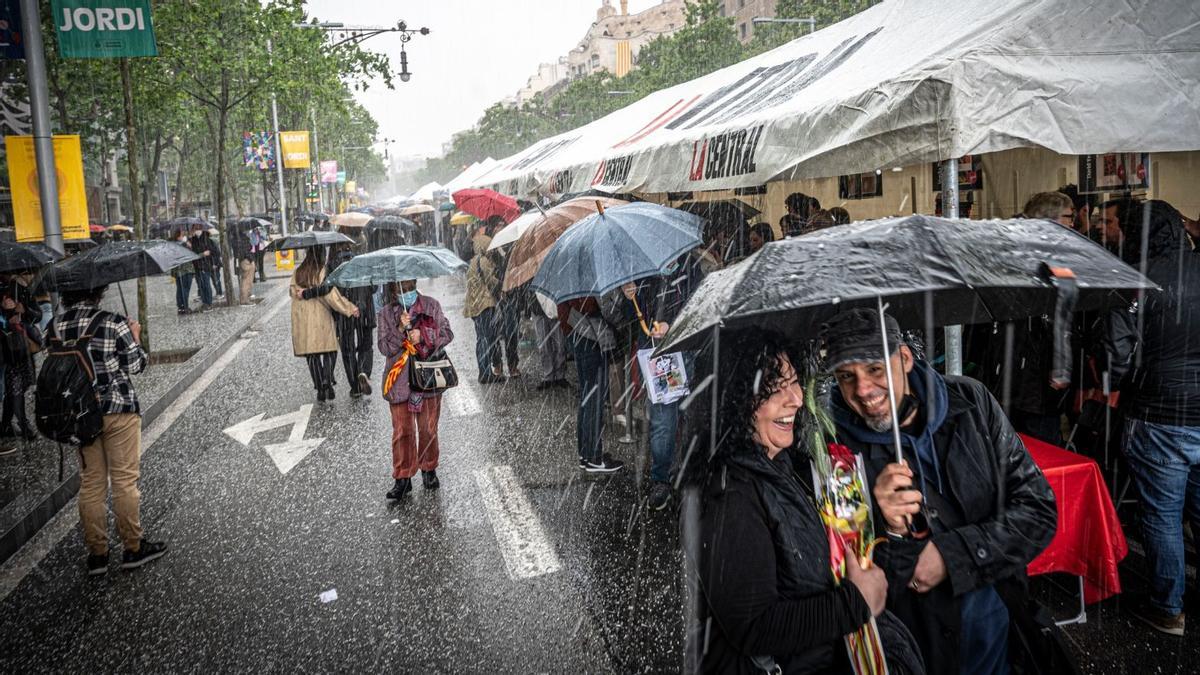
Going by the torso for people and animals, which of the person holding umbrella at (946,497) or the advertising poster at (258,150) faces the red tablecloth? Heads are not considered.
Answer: the advertising poster

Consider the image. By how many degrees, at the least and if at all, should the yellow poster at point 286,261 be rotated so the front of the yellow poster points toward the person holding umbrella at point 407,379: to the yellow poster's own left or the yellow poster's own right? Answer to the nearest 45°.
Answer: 0° — it already faces them

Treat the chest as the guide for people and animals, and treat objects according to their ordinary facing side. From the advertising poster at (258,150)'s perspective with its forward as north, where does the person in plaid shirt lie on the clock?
The person in plaid shirt is roughly at 12 o'clock from the advertising poster.

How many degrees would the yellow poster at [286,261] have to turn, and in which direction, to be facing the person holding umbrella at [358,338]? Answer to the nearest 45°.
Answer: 0° — it already faces them

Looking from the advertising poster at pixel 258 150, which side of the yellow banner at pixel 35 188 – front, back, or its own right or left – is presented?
back

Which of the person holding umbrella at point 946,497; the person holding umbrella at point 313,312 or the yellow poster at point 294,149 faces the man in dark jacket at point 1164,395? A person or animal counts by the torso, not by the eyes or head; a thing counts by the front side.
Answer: the yellow poster

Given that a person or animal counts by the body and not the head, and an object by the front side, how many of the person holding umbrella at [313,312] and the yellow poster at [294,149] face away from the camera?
1
